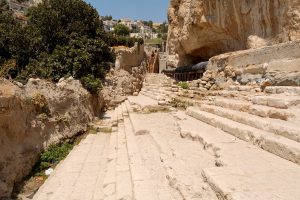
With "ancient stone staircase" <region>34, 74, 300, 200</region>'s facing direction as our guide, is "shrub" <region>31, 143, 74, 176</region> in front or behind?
in front

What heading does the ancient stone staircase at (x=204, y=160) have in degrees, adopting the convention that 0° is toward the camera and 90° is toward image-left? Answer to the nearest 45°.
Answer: approximately 90°

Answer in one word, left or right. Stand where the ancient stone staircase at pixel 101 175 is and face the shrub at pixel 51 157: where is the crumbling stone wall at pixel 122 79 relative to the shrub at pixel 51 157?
right

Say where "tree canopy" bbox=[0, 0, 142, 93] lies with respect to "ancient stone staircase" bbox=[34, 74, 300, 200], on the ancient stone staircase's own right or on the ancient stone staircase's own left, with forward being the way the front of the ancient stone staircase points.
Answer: on the ancient stone staircase's own right

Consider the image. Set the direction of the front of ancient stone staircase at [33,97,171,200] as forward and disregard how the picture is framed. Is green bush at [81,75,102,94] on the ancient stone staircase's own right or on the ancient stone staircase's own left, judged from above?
on the ancient stone staircase's own right
